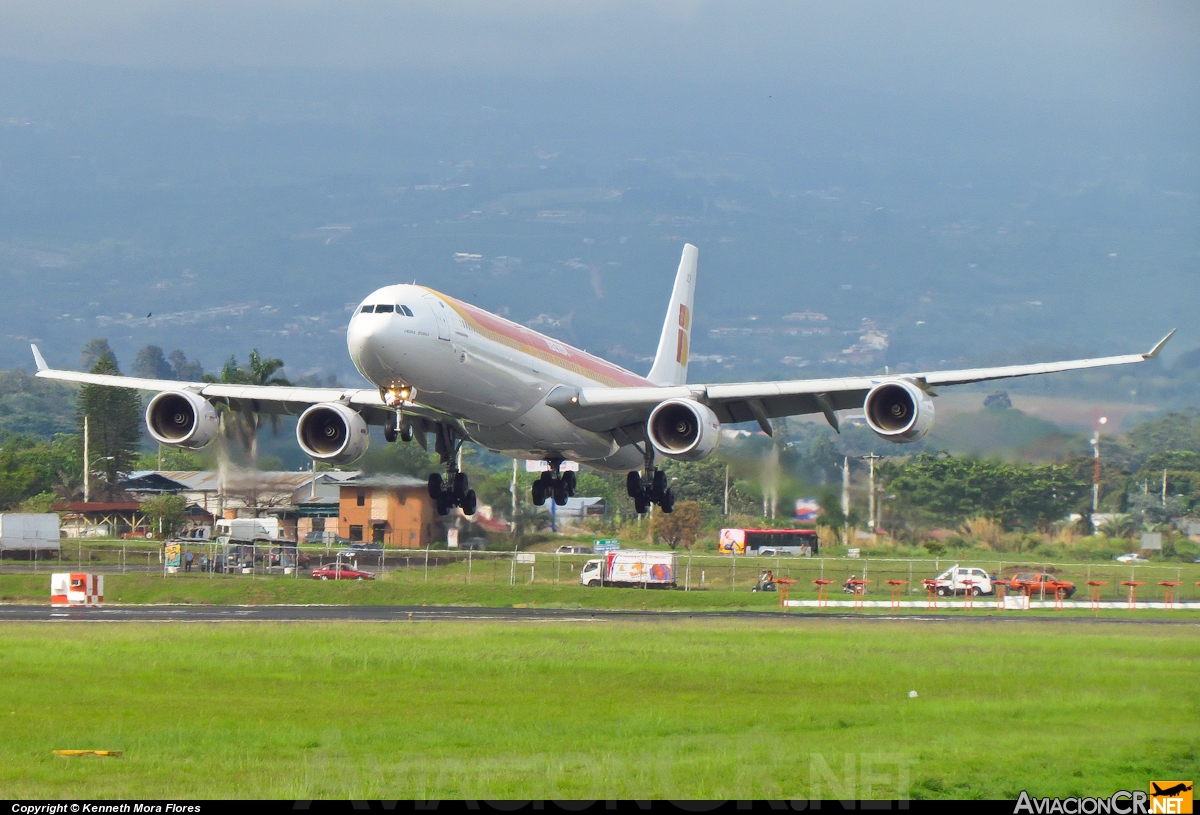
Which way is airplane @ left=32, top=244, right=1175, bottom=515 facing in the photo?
toward the camera

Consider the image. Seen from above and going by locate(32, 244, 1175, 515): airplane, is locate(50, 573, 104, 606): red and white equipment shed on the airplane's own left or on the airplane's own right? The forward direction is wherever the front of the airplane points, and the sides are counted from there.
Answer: on the airplane's own right
